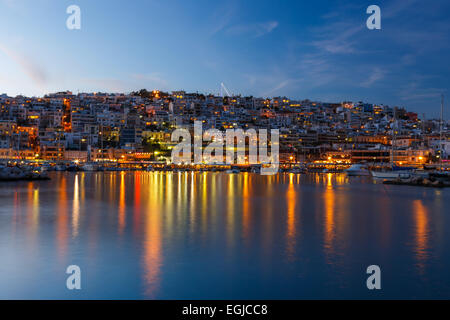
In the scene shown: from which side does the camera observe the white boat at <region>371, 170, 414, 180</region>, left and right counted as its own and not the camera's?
left
